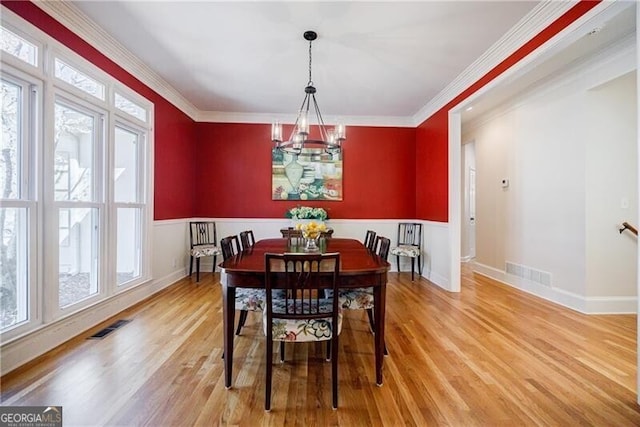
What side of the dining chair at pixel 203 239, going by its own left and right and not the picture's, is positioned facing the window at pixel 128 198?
right

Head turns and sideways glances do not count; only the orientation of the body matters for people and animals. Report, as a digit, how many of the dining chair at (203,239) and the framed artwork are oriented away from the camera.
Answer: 0

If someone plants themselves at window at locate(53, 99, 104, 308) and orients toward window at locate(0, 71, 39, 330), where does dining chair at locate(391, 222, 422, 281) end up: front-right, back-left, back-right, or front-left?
back-left

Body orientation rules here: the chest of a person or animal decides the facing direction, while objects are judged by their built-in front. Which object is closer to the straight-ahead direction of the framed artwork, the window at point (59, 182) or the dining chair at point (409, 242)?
the window

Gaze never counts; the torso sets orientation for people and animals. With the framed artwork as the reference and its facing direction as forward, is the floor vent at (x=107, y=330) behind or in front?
in front

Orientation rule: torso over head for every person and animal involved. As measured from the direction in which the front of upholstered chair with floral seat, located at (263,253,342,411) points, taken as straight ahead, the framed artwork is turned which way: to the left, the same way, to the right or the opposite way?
the opposite way

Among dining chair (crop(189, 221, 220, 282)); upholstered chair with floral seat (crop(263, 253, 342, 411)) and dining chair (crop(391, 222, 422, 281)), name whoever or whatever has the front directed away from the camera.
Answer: the upholstered chair with floral seat

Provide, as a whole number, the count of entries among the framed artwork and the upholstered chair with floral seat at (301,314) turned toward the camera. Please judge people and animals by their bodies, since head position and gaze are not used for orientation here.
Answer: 1

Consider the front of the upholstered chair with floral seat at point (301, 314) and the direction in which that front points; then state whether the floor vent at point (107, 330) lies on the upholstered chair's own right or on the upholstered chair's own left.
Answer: on the upholstered chair's own left

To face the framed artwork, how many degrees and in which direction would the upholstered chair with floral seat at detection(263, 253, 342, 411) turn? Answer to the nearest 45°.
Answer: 0° — it already faces it

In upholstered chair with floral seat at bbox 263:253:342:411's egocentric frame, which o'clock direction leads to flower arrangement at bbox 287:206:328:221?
The flower arrangement is roughly at 12 o'clock from the upholstered chair with floral seat.

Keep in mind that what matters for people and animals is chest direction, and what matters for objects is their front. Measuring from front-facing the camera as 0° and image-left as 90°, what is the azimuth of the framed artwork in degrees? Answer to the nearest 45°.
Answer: approximately 0°

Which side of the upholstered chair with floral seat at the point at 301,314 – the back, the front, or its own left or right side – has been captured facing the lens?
back

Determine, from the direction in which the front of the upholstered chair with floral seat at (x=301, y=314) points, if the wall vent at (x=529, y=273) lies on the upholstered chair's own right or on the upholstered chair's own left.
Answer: on the upholstered chair's own right

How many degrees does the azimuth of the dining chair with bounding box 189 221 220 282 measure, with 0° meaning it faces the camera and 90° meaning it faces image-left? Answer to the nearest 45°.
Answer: approximately 315°

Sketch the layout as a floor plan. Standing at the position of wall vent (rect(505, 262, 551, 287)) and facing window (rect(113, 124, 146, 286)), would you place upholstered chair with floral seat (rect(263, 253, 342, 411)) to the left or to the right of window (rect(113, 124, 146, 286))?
left
